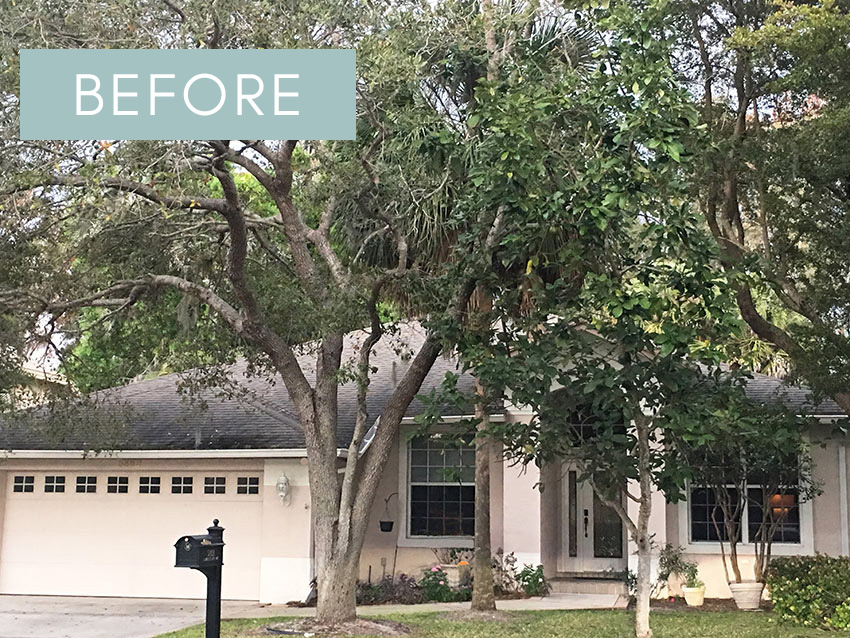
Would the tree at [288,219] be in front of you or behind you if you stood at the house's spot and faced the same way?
in front

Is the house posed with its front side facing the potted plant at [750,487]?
no

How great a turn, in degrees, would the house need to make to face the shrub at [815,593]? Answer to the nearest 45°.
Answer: approximately 45° to its left

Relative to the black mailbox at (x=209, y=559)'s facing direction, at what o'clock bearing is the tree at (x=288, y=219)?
The tree is roughly at 5 o'clock from the black mailbox.

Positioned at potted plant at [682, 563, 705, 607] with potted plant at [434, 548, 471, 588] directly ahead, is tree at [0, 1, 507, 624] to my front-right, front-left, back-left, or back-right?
front-left

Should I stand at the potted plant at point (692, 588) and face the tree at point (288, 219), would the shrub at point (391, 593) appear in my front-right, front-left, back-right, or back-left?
front-right

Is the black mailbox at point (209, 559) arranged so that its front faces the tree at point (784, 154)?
no

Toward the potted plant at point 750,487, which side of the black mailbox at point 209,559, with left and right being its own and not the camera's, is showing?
back

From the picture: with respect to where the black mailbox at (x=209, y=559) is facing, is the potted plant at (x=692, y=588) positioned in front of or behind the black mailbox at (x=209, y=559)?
behind

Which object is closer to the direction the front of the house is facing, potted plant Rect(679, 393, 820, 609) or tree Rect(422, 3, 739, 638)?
the tree

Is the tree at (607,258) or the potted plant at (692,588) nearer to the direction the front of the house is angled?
the tree

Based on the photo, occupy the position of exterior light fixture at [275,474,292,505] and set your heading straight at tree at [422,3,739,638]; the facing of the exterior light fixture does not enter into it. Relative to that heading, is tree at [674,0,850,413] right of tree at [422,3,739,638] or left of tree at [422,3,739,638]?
left

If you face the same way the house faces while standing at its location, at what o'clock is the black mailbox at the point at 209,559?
The black mailbox is roughly at 12 o'clock from the house.

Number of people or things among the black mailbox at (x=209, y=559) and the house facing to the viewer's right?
0

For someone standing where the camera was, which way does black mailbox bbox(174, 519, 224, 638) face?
facing the viewer and to the left of the viewer

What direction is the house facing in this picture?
toward the camera

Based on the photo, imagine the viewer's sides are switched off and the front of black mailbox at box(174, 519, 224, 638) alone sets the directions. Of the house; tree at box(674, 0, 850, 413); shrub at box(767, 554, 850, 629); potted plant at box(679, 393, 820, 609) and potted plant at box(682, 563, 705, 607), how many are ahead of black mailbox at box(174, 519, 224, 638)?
0

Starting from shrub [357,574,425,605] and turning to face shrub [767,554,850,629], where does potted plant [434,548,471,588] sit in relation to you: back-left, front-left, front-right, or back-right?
front-left
